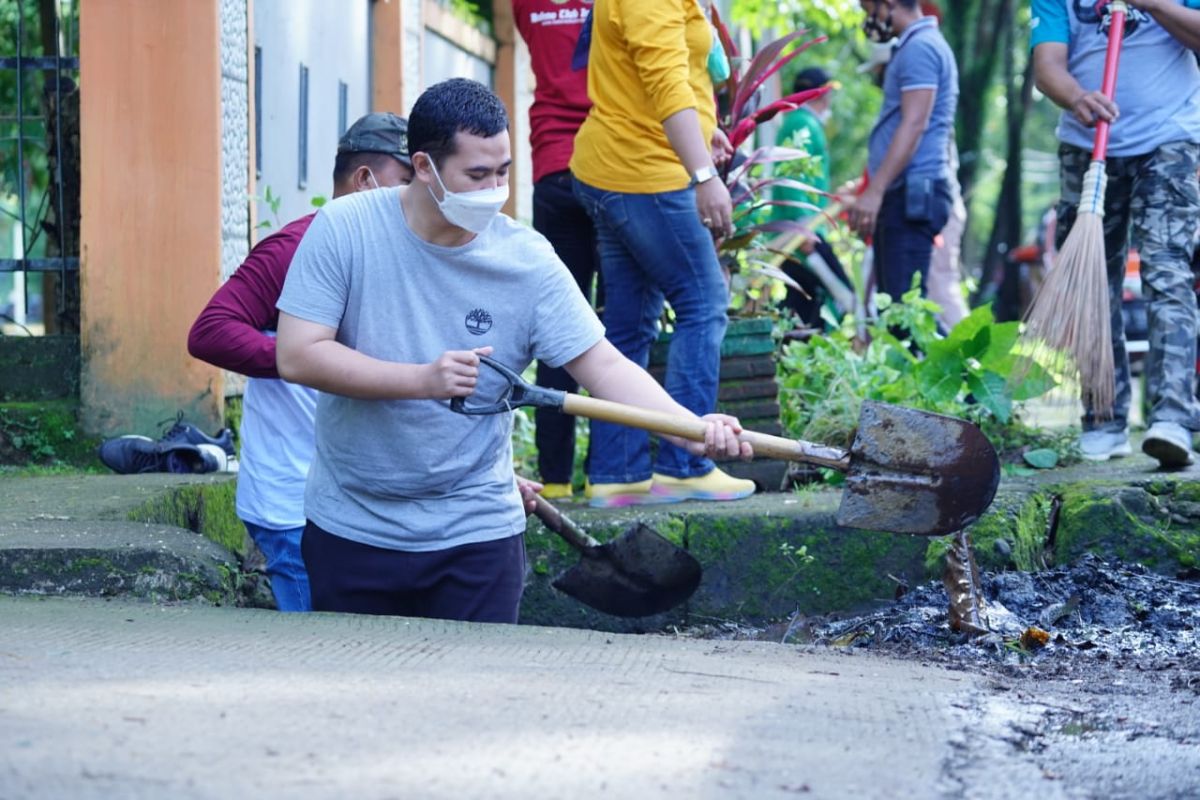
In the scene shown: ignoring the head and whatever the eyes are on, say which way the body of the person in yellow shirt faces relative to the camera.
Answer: to the viewer's right

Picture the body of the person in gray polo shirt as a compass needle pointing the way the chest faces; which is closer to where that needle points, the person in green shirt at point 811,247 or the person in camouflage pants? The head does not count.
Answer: the person in green shirt

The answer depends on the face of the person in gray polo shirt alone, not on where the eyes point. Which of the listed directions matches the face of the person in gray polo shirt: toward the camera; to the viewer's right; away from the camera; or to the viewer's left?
to the viewer's left

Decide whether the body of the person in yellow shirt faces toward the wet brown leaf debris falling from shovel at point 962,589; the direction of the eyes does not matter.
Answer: no

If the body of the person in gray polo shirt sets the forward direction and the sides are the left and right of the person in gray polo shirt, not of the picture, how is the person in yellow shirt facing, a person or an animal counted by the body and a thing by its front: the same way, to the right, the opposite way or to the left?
the opposite way

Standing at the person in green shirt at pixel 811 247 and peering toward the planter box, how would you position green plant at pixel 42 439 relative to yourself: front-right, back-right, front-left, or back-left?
front-right

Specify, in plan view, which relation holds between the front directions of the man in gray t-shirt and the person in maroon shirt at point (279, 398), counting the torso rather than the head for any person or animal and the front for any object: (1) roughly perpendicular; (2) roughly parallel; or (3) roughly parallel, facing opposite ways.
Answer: roughly parallel

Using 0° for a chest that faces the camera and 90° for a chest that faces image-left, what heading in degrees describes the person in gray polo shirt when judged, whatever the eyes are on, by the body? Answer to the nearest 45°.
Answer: approximately 90°

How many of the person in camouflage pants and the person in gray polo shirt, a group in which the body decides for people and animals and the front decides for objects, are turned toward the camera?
1

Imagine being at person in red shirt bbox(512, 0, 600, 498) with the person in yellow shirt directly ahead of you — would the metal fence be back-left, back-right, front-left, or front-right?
back-right

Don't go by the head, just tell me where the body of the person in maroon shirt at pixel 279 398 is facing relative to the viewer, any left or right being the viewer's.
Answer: facing the viewer and to the right of the viewer

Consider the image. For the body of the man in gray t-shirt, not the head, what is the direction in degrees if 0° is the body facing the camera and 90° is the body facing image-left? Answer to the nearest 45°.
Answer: approximately 315°

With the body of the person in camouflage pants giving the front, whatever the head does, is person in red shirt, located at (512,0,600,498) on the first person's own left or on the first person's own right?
on the first person's own right

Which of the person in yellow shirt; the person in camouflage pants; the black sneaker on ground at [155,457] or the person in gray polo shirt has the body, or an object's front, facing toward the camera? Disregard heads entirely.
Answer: the person in camouflage pants

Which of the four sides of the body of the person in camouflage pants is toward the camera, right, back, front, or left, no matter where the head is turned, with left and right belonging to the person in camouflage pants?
front

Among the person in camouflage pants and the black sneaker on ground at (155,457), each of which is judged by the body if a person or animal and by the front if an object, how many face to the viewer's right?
0
